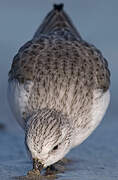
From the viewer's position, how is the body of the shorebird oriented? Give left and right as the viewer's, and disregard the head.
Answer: facing the viewer
